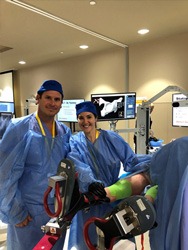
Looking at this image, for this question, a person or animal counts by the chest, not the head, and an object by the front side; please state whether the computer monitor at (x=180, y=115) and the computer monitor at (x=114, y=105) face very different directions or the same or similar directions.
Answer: same or similar directions

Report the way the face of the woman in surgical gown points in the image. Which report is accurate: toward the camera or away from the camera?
toward the camera

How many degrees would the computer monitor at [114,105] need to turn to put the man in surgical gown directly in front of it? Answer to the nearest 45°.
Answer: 0° — it already faces them

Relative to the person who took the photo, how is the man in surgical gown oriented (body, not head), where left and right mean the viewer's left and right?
facing the viewer and to the right of the viewer

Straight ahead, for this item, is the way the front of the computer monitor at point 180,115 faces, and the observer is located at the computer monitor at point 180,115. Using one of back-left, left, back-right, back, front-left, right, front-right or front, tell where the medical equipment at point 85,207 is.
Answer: front

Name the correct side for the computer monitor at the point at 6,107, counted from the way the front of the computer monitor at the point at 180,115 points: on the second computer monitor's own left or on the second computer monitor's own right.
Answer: on the second computer monitor's own right

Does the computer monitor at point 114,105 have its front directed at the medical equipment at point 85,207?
yes

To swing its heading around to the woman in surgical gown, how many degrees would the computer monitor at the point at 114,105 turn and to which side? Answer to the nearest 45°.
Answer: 0° — it already faces them

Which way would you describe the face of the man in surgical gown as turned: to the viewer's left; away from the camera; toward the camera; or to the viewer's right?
toward the camera

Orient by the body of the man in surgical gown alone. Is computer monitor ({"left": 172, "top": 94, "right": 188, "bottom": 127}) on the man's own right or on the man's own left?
on the man's own left

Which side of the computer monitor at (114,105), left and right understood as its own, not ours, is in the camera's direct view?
front

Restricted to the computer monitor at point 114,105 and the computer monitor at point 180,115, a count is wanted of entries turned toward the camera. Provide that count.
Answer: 2
